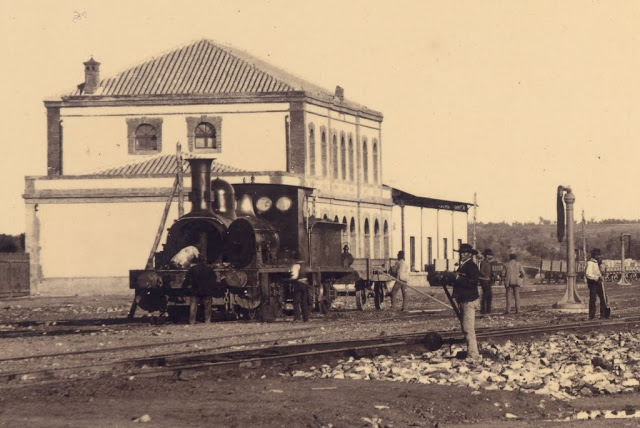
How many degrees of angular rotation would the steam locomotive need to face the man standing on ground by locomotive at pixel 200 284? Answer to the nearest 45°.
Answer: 0° — it already faces them

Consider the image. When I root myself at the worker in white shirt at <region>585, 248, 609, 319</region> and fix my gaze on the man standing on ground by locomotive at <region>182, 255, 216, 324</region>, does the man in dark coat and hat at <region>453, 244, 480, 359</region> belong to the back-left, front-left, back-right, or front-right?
front-left

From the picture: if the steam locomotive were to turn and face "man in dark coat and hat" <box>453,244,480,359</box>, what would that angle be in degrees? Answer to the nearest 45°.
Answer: approximately 45° to its left

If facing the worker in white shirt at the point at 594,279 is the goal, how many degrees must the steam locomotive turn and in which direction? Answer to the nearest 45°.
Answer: approximately 135° to its left

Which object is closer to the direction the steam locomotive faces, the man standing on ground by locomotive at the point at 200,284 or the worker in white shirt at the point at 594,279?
the man standing on ground by locomotive
